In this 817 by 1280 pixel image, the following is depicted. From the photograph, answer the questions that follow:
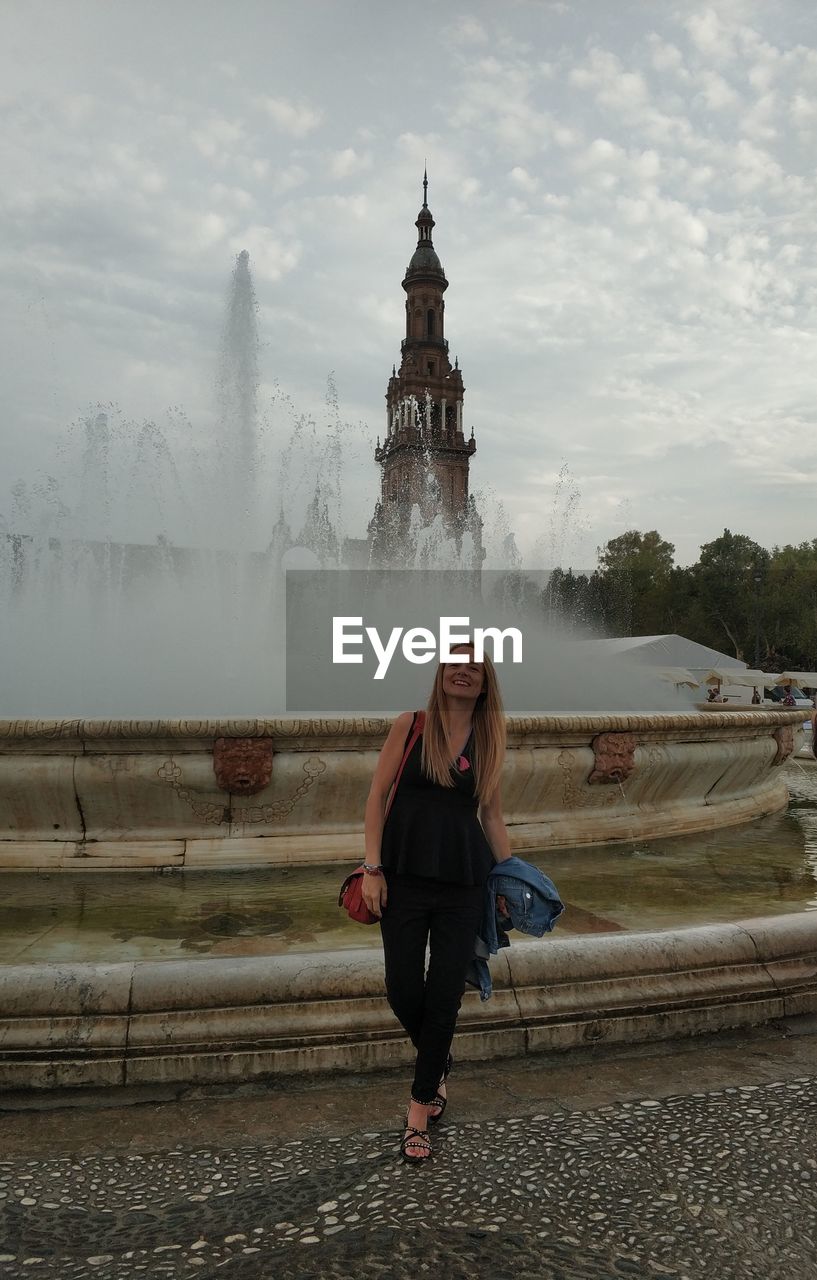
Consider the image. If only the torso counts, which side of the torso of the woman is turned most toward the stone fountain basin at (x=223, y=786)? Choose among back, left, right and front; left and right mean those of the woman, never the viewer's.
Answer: back

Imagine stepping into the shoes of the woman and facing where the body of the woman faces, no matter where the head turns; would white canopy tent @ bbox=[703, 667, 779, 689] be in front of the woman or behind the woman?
behind

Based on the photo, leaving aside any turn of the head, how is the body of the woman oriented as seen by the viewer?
toward the camera

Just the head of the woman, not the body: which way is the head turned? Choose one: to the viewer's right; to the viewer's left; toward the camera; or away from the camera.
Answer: toward the camera

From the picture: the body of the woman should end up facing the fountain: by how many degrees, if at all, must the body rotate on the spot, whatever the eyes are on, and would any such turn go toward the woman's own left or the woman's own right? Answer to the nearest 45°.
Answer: approximately 180°
